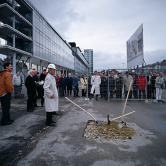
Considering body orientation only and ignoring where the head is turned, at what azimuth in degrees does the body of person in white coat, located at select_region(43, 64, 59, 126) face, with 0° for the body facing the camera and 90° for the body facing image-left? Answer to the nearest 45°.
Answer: approximately 270°

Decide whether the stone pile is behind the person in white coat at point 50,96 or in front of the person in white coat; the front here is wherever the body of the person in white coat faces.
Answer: in front

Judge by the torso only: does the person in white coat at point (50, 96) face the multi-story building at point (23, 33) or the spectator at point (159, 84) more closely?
the spectator

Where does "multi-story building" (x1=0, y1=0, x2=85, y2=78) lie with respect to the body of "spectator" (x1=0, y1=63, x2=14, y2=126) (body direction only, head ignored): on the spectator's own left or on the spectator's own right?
on the spectator's own left

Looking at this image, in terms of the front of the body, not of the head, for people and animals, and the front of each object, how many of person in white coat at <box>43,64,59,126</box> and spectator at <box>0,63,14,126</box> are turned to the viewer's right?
2

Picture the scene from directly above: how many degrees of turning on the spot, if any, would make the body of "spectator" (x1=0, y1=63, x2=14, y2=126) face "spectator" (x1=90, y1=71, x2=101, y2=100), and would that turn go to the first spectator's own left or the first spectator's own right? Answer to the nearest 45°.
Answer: approximately 45° to the first spectator's own left

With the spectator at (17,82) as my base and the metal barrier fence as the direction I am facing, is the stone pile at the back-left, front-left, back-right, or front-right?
front-right

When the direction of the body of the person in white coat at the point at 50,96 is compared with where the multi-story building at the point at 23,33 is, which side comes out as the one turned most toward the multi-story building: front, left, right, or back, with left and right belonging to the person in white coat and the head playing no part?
left

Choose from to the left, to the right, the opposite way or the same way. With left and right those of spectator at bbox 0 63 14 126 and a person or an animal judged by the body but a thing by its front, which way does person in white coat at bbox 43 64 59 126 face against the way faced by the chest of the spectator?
the same way

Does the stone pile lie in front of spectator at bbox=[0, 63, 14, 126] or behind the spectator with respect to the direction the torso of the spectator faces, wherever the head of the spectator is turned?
in front

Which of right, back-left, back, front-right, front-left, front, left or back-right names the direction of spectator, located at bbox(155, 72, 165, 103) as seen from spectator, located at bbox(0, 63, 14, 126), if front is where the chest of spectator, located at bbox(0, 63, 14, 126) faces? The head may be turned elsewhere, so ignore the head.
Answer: front

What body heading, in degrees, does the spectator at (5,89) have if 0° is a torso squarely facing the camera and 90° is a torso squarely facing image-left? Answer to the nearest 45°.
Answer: approximately 270°

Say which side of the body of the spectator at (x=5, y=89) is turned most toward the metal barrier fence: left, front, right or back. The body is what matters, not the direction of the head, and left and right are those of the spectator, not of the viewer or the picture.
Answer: front

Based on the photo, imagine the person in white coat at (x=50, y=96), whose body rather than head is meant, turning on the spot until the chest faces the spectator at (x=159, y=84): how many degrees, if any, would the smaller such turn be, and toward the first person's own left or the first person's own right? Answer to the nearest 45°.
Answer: approximately 45° to the first person's own left
